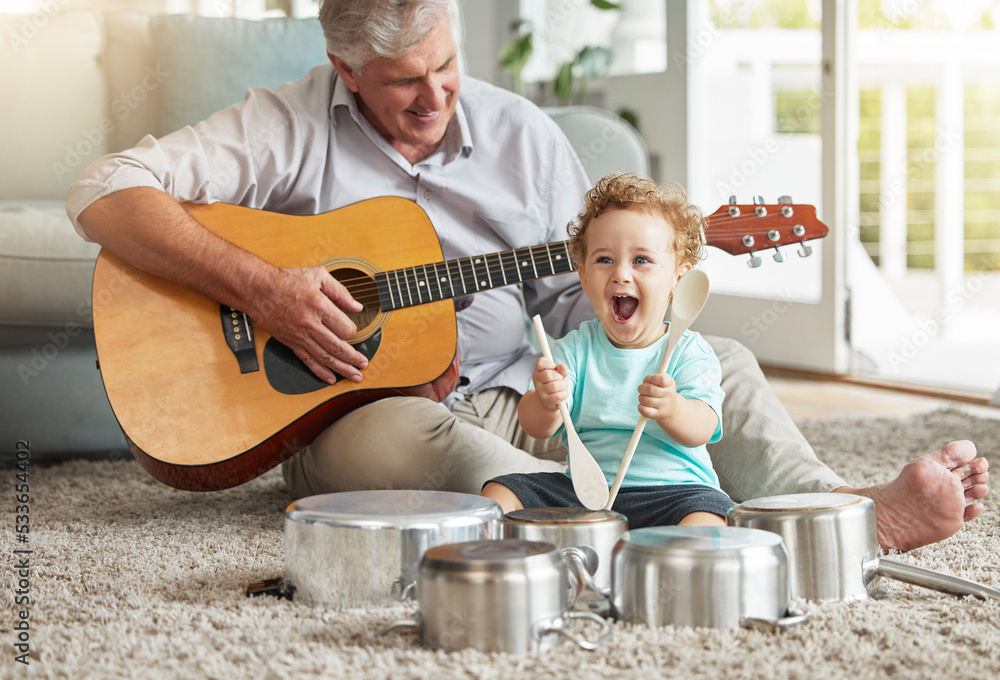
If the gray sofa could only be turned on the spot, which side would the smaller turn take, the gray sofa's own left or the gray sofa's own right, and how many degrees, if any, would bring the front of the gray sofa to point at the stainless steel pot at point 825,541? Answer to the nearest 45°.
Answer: approximately 45° to the gray sofa's own left

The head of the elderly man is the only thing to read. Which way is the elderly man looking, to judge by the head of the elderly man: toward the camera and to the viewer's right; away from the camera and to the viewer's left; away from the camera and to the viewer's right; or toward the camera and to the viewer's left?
toward the camera and to the viewer's right

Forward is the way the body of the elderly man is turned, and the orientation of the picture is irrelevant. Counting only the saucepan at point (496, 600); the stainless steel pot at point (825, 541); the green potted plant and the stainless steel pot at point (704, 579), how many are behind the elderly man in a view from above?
1

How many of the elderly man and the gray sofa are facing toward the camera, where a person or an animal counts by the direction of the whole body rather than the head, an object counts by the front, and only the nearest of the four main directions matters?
2

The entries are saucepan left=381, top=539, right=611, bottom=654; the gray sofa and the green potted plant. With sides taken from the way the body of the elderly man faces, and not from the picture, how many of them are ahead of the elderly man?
1

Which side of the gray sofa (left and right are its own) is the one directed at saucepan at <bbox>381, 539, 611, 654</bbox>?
front

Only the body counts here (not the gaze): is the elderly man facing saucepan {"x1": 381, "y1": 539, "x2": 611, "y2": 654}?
yes

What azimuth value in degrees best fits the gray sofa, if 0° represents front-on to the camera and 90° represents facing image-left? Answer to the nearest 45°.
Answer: approximately 0°

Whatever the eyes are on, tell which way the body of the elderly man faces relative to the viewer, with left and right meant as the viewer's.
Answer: facing the viewer

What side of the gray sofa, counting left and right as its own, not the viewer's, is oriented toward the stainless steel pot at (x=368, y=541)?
front

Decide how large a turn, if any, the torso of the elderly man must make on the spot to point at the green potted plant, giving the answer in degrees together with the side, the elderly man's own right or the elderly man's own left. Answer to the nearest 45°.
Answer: approximately 180°
